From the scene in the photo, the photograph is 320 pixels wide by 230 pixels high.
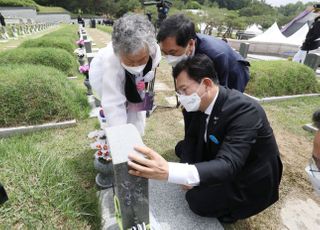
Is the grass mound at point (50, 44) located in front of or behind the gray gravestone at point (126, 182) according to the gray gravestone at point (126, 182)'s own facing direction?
behind

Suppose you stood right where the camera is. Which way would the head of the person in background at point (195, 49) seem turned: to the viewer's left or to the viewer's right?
to the viewer's left

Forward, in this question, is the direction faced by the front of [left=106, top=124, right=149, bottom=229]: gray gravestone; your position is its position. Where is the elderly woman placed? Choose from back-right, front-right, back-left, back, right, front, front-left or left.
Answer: left
